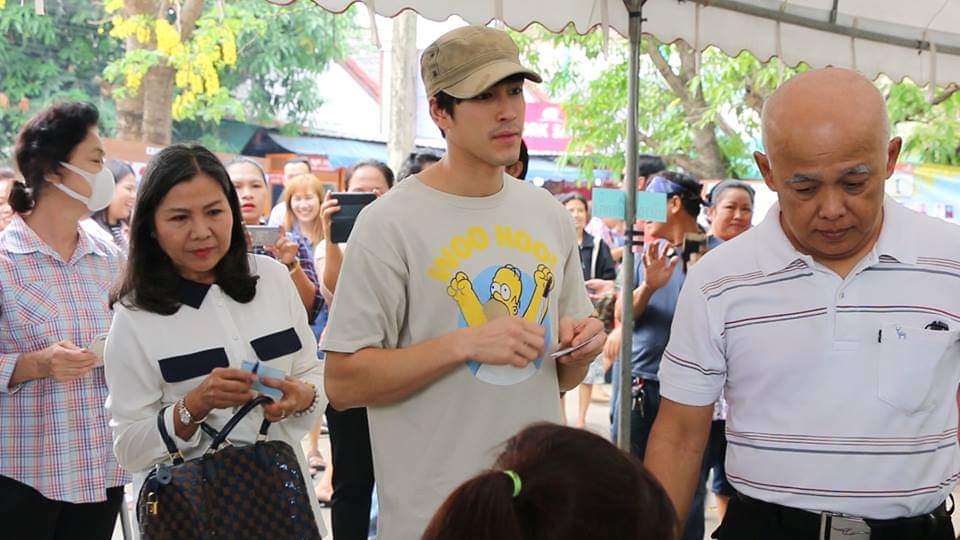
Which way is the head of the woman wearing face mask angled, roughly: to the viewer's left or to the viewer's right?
to the viewer's right

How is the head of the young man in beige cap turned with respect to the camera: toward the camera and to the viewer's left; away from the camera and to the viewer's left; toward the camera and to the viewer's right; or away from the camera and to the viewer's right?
toward the camera and to the viewer's right

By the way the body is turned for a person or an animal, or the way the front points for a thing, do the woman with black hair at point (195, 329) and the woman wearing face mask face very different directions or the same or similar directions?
same or similar directions

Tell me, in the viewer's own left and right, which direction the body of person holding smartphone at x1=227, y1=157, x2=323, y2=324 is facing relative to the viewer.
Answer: facing the viewer

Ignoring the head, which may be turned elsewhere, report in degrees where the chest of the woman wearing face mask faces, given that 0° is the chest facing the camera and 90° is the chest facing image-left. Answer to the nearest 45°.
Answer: approximately 315°

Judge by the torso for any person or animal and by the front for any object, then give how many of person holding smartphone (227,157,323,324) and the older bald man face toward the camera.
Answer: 2

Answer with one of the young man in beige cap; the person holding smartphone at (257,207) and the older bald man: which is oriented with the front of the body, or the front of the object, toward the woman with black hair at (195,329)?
the person holding smartphone

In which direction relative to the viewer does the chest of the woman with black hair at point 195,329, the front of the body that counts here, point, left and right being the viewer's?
facing the viewer and to the right of the viewer
